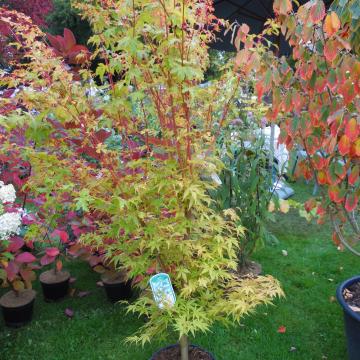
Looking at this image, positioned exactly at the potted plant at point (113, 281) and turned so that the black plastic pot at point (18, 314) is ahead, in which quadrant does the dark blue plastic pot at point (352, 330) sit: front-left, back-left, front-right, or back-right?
back-left

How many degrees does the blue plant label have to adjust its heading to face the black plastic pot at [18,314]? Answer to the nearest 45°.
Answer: approximately 135° to its right

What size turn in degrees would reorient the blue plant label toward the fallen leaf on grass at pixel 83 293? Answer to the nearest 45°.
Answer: approximately 135° to its right

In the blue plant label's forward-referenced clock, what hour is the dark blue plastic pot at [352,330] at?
The dark blue plastic pot is roughly at 8 o'clock from the blue plant label.

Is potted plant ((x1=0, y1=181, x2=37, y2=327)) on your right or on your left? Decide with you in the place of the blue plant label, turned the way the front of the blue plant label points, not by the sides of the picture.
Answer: on your right

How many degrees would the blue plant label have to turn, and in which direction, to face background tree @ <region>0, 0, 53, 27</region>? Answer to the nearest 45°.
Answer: approximately 135° to its right

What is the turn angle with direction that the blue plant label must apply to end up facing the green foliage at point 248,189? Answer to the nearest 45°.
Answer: approximately 180°

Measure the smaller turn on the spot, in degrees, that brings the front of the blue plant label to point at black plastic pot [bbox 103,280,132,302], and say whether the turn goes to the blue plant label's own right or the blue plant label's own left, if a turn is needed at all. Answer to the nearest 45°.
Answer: approximately 180°

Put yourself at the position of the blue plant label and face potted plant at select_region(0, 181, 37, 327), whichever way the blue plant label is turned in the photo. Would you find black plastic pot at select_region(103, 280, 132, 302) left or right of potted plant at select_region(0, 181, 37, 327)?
right

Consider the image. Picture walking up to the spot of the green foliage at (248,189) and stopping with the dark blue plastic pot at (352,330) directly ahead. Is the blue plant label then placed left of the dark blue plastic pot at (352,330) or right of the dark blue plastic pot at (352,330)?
right

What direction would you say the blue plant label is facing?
toward the camera
